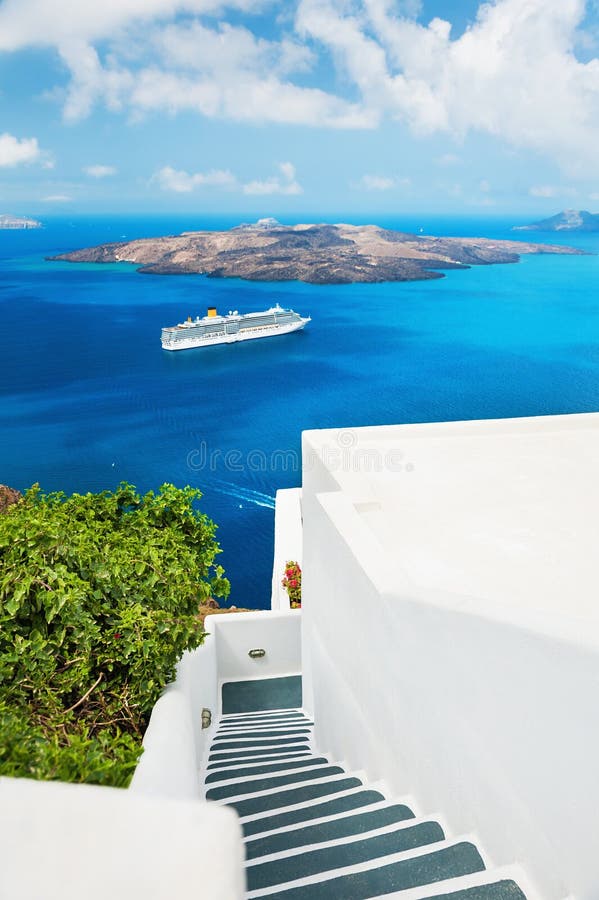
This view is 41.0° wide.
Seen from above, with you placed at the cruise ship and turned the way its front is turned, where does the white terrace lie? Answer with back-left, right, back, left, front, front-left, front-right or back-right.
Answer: back-right

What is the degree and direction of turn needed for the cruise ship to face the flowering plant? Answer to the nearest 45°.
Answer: approximately 135° to its right

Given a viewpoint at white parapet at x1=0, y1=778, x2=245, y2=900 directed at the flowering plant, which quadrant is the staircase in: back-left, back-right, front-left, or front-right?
front-right

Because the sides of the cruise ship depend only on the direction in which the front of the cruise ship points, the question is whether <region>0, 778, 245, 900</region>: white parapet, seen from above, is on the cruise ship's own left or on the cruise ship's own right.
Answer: on the cruise ship's own right

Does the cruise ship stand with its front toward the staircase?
no

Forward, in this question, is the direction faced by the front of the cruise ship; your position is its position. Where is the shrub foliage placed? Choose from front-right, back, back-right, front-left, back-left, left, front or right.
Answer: back-right

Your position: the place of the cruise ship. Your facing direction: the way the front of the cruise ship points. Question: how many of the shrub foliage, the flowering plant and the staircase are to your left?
0

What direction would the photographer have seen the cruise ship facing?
facing away from the viewer and to the right of the viewer

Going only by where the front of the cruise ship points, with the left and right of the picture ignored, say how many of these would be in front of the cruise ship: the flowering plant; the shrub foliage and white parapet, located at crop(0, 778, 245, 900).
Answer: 0

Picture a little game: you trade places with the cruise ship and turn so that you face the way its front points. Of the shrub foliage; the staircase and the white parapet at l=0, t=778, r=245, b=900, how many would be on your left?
0
